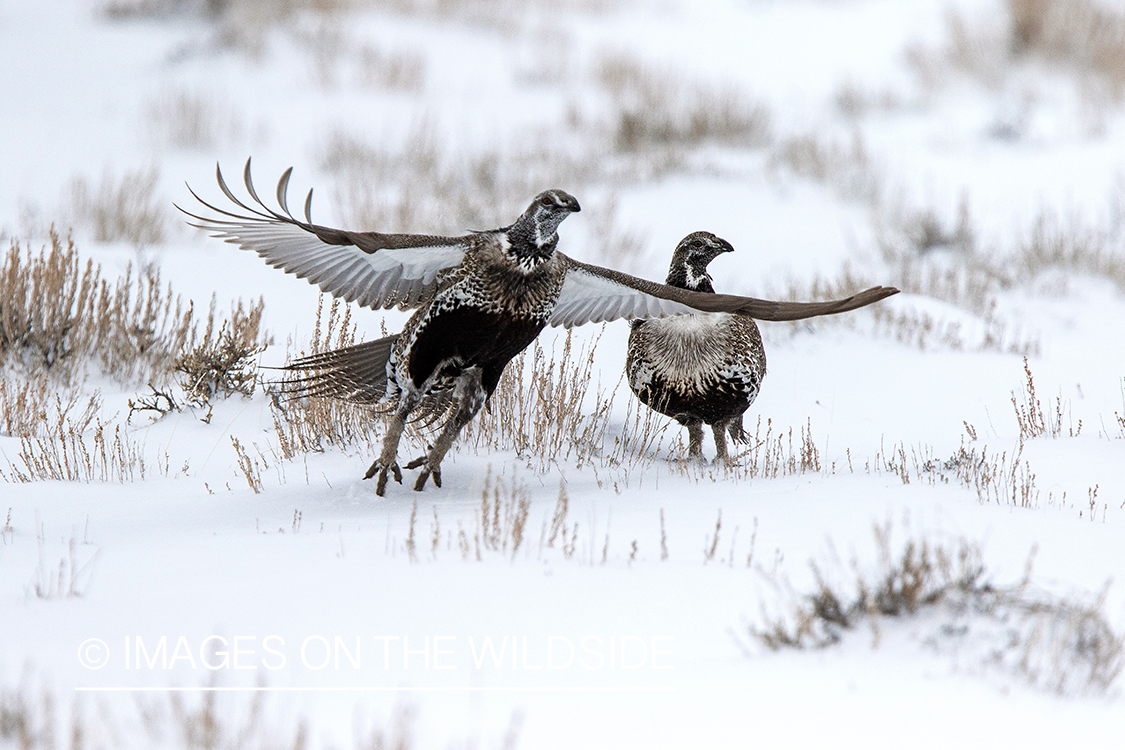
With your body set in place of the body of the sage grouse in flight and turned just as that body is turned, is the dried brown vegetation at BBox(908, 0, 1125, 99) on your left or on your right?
on your left

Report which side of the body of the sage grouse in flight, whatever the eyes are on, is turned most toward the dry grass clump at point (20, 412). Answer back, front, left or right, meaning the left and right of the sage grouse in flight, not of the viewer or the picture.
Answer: back

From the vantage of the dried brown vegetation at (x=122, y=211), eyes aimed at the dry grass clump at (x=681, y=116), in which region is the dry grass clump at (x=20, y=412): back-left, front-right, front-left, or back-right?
back-right

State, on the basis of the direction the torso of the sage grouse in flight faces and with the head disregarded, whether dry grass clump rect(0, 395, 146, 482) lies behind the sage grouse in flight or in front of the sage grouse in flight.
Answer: behind

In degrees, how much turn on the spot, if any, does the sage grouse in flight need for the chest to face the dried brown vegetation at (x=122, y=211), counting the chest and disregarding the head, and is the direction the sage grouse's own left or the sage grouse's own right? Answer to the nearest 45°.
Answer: approximately 180°

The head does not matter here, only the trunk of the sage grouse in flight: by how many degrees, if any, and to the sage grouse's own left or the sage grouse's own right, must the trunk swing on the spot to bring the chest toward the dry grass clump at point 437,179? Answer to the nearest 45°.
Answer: approximately 135° to the sage grouse's own left

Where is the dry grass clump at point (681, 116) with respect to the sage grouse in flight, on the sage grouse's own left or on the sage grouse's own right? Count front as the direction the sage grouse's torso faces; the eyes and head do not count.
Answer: on the sage grouse's own left

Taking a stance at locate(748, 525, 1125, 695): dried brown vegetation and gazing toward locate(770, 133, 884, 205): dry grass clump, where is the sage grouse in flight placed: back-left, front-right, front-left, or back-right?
front-left

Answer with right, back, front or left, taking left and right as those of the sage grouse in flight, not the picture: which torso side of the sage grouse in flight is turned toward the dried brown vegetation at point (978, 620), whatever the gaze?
front

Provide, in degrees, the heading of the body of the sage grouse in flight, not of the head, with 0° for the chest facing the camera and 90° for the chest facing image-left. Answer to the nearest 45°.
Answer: approximately 315°

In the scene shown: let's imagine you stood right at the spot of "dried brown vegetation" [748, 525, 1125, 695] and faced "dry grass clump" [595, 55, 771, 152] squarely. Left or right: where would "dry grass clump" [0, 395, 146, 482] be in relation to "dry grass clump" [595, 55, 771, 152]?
left

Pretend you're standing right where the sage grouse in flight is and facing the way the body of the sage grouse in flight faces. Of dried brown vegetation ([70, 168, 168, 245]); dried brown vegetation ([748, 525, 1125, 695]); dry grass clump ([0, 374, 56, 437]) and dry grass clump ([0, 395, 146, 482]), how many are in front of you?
1
